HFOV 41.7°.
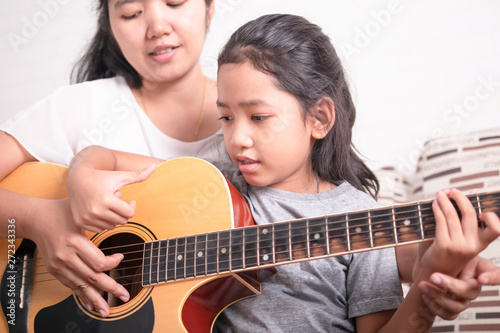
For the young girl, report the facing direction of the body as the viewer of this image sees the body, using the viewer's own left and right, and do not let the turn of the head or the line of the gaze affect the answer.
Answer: facing the viewer and to the left of the viewer

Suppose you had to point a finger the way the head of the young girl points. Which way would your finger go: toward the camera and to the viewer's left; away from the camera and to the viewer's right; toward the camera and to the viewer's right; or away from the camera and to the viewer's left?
toward the camera and to the viewer's left

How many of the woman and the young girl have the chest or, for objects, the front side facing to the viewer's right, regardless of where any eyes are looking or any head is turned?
0

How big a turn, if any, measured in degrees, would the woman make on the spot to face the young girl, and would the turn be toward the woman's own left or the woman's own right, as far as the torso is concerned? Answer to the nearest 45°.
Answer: approximately 45° to the woman's own left

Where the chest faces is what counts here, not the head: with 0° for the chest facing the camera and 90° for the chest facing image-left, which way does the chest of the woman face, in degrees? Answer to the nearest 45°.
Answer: approximately 0°
